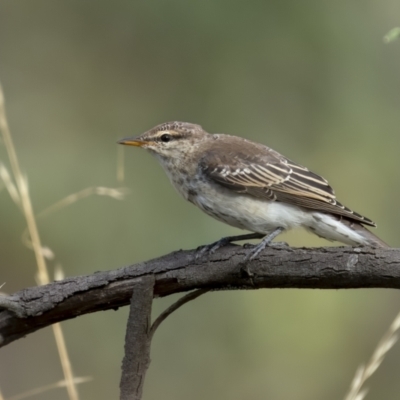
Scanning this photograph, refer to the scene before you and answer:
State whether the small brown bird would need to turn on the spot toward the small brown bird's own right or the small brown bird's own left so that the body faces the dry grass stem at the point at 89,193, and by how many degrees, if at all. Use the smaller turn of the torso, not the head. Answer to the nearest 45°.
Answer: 0° — it already faces it

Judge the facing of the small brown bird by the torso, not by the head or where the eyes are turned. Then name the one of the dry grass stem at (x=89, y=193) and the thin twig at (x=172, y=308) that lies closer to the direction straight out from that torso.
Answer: the dry grass stem

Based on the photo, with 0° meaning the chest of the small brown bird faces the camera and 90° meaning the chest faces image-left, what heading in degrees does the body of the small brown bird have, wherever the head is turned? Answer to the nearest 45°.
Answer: approximately 90°

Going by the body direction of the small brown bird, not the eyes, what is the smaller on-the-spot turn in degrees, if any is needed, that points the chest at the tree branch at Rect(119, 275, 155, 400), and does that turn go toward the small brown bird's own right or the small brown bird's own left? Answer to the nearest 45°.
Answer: approximately 45° to the small brown bird's own left
